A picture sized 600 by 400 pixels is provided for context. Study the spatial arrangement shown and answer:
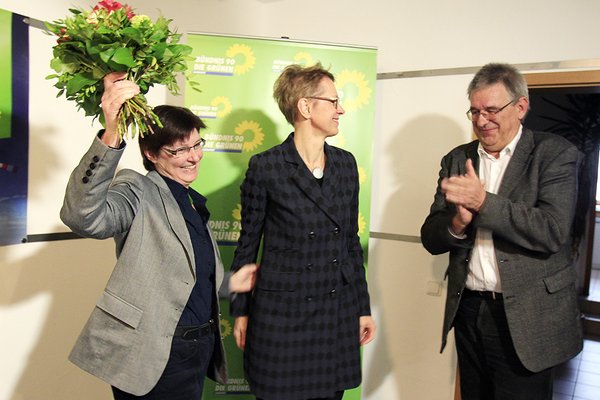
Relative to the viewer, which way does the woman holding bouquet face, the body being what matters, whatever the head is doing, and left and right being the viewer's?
facing the viewer and to the right of the viewer

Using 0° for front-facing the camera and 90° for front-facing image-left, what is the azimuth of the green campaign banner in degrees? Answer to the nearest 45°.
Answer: approximately 0°

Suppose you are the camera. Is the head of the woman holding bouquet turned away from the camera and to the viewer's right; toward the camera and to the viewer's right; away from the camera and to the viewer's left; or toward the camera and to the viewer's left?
toward the camera and to the viewer's right

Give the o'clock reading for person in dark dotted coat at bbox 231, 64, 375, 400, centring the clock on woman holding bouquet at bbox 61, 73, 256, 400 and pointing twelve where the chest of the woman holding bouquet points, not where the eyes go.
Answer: The person in dark dotted coat is roughly at 10 o'clock from the woman holding bouquet.

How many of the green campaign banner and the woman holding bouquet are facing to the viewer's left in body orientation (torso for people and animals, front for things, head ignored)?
0

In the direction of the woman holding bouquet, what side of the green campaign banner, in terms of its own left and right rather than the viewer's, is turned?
front

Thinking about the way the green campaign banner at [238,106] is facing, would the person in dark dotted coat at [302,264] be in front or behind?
in front

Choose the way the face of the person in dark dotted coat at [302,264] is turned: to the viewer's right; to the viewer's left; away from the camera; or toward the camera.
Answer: to the viewer's right
